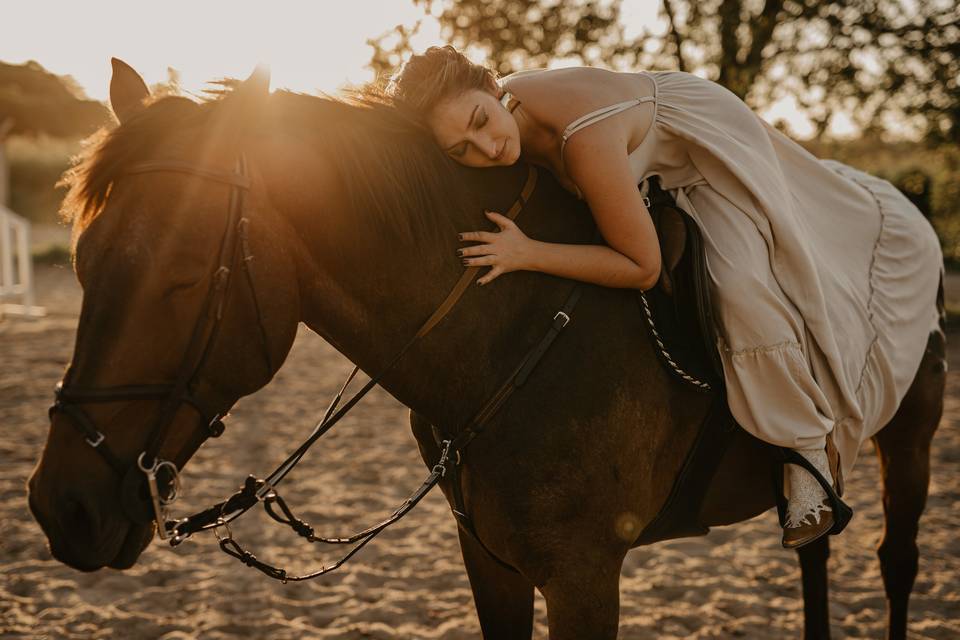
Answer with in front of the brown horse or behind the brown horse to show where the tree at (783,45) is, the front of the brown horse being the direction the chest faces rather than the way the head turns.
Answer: behind

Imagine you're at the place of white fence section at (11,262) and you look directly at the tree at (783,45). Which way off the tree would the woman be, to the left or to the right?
right

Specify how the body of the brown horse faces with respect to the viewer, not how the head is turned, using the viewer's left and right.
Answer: facing the viewer and to the left of the viewer

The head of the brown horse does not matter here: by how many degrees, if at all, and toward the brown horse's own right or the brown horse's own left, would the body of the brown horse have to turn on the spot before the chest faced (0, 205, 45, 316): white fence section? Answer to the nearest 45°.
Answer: approximately 90° to the brown horse's own right
